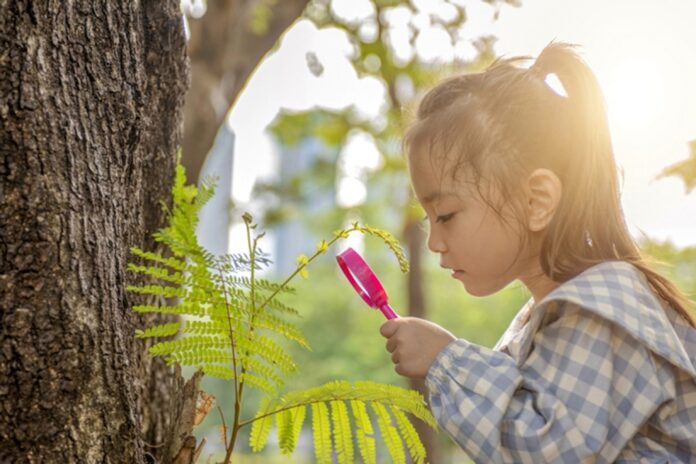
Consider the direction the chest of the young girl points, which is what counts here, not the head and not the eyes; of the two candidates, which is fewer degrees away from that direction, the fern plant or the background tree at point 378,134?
the fern plant

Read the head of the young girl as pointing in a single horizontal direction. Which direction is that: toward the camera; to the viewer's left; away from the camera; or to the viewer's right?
to the viewer's left

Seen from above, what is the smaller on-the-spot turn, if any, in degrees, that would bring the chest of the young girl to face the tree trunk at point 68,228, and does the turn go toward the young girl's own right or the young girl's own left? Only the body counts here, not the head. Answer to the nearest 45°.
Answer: approximately 45° to the young girl's own left

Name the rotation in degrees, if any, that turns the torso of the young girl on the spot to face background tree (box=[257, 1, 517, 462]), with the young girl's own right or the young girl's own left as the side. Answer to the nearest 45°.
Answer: approximately 90° to the young girl's own right

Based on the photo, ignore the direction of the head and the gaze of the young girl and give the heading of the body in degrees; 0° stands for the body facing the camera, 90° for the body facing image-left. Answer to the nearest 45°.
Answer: approximately 90°
